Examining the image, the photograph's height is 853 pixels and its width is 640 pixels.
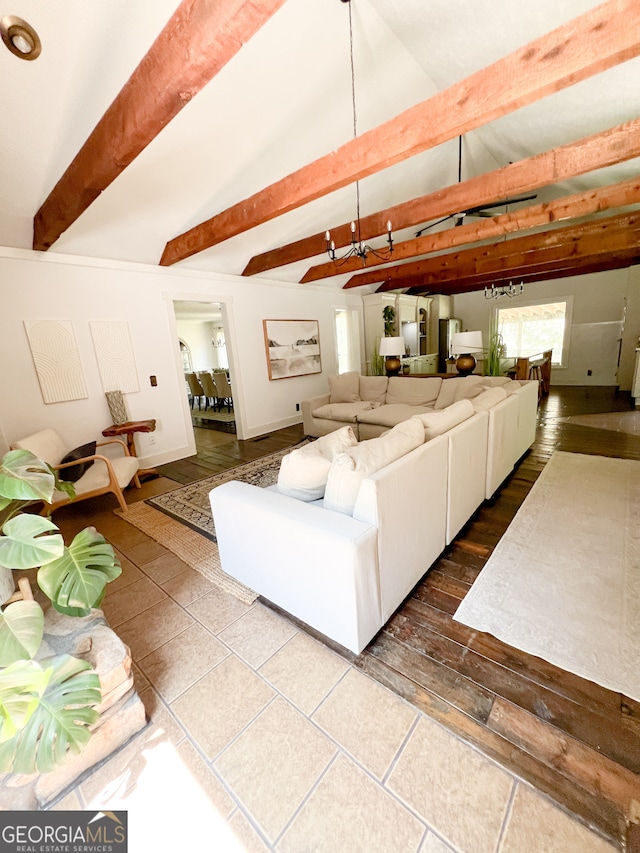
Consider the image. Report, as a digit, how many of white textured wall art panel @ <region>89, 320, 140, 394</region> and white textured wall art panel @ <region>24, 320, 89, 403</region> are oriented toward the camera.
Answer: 2

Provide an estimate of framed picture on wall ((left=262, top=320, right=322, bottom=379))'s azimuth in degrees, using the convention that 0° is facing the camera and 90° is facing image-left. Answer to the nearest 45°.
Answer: approximately 315°

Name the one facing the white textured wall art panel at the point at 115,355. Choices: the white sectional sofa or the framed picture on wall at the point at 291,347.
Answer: the white sectional sofa

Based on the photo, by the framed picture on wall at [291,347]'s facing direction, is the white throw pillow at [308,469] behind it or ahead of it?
ahead

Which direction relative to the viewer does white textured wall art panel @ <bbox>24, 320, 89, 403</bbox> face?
toward the camera

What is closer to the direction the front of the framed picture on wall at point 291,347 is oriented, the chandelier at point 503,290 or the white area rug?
the white area rug

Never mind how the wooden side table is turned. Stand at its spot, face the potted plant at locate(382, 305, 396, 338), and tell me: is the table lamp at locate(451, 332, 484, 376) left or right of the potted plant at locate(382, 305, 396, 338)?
right

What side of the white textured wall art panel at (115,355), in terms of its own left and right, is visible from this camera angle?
front

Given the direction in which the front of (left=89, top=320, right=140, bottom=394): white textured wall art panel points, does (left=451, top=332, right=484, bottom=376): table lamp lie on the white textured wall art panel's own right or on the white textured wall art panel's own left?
on the white textured wall art panel's own left

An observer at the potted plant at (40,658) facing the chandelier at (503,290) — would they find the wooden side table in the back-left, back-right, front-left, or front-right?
front-left

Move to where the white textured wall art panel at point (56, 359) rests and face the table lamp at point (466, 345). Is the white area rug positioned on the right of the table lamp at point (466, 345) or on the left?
right

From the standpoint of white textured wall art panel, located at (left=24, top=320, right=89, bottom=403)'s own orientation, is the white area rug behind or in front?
in front

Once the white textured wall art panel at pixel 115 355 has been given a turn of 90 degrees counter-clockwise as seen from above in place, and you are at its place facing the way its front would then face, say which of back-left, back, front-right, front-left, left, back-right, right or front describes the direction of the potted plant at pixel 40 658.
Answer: right

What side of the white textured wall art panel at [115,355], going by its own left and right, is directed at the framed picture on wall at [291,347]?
left
